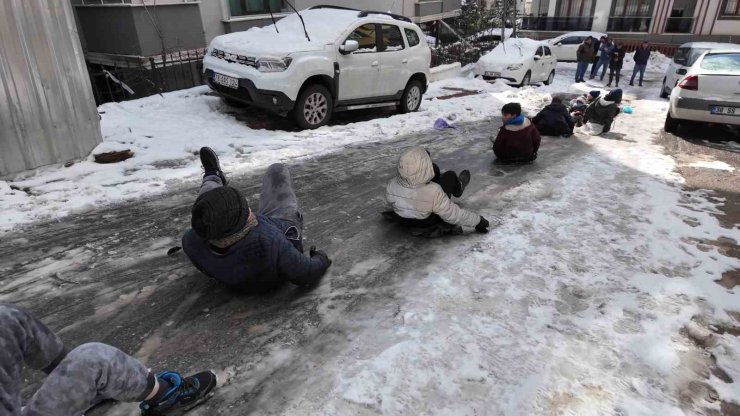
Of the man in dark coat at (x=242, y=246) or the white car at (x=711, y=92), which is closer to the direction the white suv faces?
the man in dark coat

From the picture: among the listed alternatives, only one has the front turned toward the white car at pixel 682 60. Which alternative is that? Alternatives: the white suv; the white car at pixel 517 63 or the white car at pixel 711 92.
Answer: the white car at pixel 711 92

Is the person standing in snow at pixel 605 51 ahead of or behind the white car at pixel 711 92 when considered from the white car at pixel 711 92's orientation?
ahead

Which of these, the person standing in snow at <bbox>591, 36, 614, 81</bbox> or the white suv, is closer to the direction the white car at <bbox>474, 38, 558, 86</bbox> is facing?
the white suv

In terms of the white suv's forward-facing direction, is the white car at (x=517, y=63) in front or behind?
behind

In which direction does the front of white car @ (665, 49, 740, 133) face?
away from the camera

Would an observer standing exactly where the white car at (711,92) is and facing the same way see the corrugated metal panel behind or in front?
behind

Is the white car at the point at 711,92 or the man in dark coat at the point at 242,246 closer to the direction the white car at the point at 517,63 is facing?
the man in dark coat

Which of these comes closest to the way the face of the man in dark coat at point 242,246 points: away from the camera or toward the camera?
away from the camera

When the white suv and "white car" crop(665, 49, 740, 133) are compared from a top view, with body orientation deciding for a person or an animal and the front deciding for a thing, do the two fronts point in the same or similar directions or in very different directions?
very different directions

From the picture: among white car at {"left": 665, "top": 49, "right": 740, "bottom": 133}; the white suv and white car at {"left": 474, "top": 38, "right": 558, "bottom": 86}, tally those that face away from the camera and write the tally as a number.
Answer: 1

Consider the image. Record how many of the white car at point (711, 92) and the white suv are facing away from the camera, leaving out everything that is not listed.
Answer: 1

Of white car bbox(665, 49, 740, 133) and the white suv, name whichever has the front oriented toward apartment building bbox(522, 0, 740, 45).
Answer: the white car

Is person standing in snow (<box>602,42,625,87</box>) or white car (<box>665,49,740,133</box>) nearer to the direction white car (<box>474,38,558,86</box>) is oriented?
the white car
